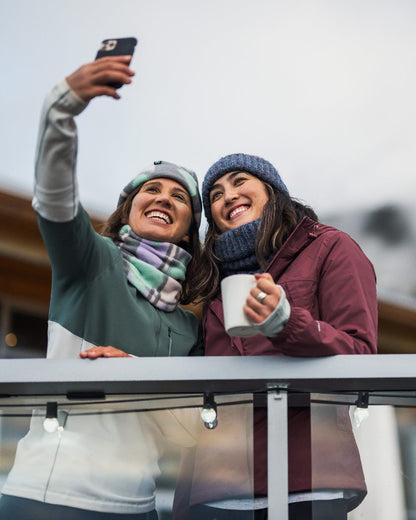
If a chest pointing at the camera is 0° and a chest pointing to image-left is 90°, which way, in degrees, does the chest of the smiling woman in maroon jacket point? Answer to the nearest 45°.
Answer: approximately 45°

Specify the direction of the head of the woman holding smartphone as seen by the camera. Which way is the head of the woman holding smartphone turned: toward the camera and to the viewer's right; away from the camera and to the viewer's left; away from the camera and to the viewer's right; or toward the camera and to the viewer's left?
toward the camera and to the viewer's left

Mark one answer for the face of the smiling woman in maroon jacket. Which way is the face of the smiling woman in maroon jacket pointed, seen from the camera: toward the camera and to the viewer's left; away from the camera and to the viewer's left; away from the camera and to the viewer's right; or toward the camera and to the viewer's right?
toward the camera and to the viewer's left
